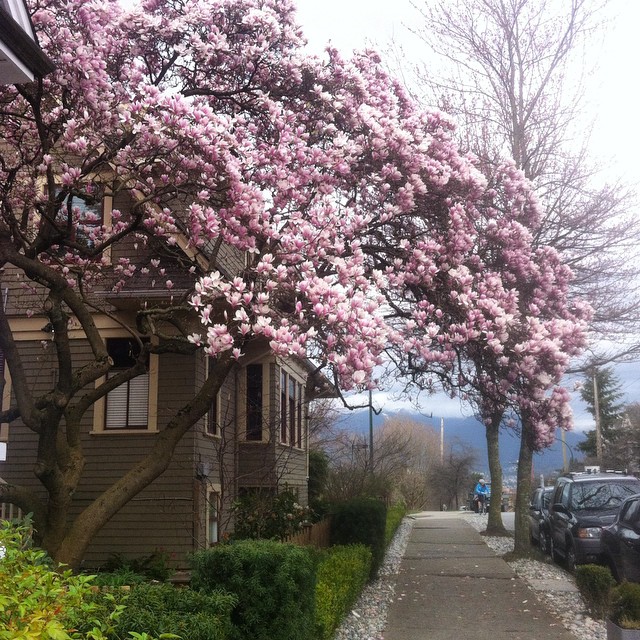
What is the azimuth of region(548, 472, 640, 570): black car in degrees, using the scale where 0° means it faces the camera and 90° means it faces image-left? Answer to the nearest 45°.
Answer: approximately 0°

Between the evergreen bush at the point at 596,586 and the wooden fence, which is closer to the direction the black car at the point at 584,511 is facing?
the evergreen bush

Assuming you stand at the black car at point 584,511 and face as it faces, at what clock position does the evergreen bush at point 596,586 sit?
The evergreen bush is roughly at 12 o'clock from the black car.

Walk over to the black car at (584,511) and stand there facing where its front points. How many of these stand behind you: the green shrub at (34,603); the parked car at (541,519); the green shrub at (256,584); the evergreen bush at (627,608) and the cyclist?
2

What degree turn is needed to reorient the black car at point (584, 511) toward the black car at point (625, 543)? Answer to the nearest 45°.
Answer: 0° — it already faces it

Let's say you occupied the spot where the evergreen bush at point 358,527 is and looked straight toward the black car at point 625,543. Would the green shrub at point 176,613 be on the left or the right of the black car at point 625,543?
right

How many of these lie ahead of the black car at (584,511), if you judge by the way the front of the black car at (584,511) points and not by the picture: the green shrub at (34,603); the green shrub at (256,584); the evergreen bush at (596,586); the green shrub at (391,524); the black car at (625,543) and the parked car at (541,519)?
4

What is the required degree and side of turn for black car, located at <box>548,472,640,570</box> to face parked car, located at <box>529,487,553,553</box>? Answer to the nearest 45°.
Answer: approximately 180°

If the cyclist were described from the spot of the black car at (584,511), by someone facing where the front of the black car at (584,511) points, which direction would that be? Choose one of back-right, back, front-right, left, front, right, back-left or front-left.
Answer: back

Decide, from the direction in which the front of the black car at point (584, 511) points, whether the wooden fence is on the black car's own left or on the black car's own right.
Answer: on the black car's own right

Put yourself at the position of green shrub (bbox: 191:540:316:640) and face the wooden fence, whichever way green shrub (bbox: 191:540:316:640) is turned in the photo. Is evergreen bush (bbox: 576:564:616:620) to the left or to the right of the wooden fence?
right

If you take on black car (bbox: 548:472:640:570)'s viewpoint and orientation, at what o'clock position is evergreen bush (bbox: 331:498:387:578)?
The evergreen bush is roughly at 2 o'clock from the black car.

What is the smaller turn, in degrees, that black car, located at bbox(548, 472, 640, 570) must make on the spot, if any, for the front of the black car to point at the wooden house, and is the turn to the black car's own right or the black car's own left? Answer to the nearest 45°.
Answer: approximately 45° to the black car's own right
